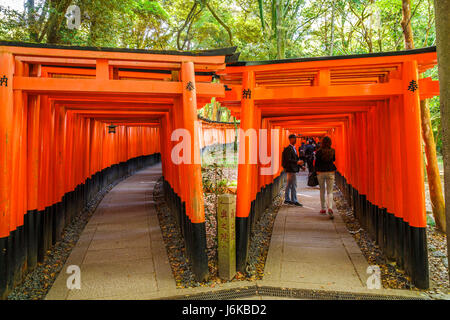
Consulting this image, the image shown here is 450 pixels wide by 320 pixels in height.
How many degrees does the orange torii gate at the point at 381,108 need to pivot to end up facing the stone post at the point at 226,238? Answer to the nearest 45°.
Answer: approximately 45° to its right

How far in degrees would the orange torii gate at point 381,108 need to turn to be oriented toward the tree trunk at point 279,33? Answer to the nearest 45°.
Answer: approximately 135° to its right

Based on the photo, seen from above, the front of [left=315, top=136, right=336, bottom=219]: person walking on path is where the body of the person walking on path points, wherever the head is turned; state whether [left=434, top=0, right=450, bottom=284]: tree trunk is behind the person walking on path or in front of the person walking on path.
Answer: behind

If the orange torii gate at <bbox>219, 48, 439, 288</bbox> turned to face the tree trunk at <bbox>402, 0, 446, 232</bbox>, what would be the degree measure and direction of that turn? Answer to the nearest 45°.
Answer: approximately 135° to its left

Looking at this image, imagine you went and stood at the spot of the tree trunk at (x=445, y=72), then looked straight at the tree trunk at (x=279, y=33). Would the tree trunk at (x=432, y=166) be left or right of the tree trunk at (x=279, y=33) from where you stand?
right

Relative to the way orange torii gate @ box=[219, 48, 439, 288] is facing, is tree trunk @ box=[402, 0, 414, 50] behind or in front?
behind
